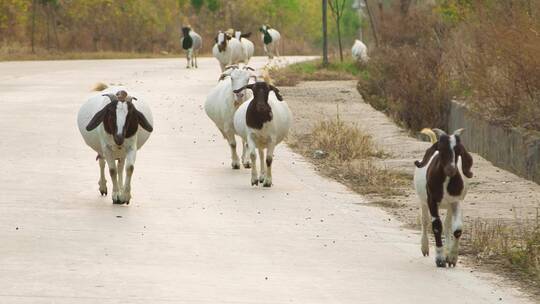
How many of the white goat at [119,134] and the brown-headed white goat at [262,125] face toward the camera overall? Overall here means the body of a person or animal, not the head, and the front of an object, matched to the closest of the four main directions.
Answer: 2

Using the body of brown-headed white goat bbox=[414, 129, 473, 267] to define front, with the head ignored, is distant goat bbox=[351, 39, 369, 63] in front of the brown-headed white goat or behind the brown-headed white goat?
behind

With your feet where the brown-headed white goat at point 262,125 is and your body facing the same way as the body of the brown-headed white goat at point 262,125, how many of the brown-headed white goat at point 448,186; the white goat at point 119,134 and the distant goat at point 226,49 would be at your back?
1

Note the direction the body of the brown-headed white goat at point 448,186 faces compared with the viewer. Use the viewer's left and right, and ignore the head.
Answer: facing the viewer

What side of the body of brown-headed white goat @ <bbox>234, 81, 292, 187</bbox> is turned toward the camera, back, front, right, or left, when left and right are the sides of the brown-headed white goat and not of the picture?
front

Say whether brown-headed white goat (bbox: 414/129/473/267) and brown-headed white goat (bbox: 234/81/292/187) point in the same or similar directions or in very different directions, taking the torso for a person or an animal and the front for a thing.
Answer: same or similar directions

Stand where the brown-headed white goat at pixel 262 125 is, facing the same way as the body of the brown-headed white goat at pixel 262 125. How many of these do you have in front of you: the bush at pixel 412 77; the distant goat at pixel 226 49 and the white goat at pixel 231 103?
0

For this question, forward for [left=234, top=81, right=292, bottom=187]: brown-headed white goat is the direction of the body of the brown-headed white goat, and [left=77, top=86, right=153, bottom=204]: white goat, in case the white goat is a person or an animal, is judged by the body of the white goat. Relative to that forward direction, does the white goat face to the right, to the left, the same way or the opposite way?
the same way

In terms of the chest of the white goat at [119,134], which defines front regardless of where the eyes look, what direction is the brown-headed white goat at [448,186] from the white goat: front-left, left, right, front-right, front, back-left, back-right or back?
front-left

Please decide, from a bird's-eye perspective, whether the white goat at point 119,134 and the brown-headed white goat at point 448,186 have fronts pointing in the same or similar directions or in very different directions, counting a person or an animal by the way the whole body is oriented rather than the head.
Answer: same or similar directions

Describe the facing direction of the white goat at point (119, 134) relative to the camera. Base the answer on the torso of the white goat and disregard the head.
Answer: toward the camera

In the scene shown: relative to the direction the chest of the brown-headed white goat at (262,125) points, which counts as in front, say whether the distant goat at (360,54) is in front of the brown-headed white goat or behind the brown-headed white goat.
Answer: behind

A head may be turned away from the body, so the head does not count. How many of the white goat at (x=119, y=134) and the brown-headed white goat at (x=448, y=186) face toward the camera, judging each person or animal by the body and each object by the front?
2

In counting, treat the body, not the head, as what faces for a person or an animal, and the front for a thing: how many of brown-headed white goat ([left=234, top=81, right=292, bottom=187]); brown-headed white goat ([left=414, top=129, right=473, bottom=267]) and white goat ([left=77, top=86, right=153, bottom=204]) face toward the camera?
3
